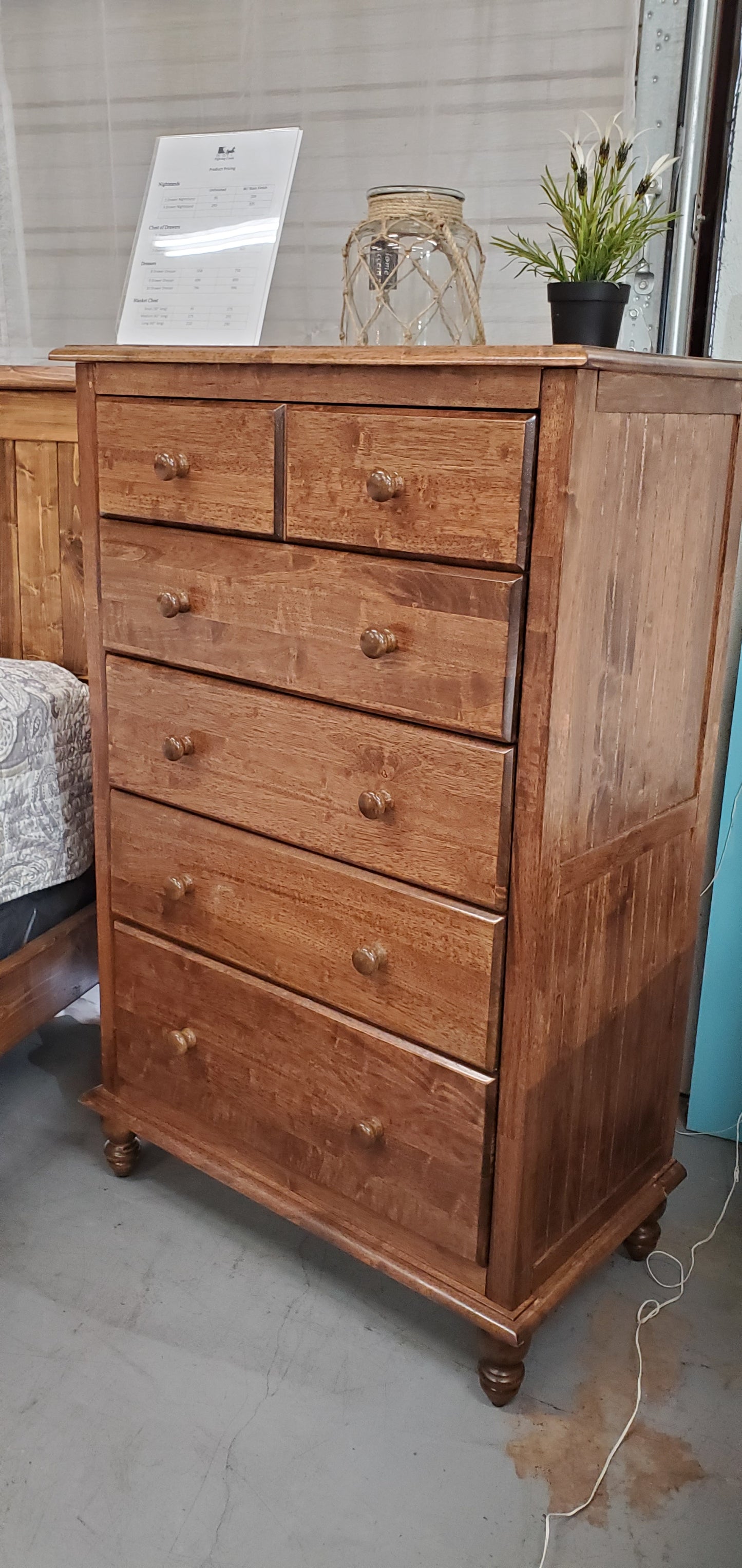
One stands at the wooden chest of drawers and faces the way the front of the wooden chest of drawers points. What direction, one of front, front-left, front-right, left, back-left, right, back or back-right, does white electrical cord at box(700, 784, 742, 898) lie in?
back

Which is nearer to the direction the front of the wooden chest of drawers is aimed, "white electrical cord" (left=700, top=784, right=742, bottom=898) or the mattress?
the mattress

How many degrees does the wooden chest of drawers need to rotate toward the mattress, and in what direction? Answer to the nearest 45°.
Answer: approximately 90° to its right

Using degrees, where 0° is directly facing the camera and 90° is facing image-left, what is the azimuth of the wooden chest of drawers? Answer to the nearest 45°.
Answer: approximately 45°
